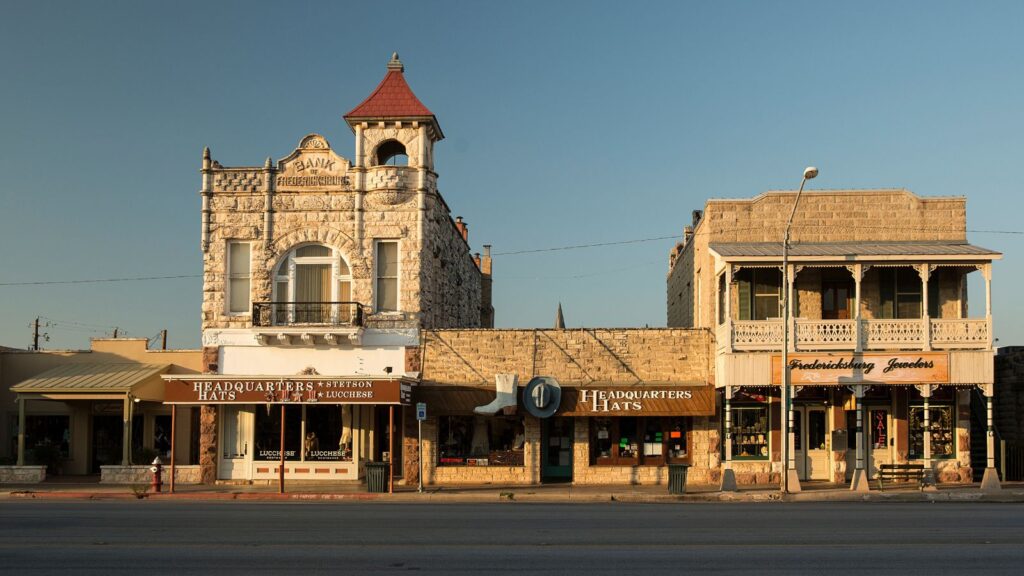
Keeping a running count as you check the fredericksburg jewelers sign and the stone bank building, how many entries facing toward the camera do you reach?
2

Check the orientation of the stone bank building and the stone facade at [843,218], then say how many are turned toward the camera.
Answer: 2

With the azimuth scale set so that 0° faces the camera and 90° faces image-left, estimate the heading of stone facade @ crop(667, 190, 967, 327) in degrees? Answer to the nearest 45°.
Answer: approximately 0°

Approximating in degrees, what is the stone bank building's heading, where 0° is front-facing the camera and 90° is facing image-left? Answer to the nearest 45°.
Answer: approximately 0°

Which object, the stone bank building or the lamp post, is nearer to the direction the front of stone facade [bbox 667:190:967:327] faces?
the lamp post

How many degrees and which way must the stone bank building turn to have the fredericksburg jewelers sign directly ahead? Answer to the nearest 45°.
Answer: approximately 90° to its left

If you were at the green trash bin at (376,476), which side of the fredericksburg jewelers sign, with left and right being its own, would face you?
right

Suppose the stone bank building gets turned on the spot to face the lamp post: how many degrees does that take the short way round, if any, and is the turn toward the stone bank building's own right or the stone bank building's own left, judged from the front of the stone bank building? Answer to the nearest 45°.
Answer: approximately 45° to the stone bank building's own left

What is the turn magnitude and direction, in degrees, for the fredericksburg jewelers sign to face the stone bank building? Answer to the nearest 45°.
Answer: approximately 90° to its right
